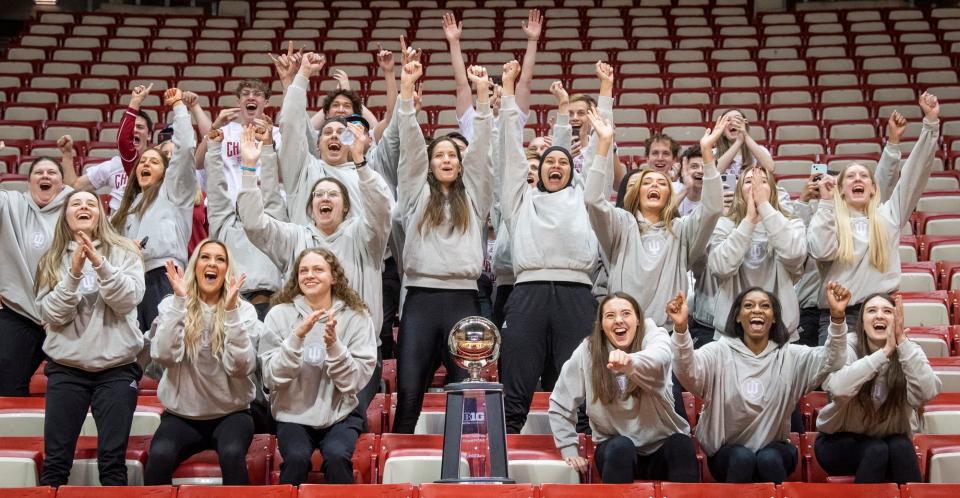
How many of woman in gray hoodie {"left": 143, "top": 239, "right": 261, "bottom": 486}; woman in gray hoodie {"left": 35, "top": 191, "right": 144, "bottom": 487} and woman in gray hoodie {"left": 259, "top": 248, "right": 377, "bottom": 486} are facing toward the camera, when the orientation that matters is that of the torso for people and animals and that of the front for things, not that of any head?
3

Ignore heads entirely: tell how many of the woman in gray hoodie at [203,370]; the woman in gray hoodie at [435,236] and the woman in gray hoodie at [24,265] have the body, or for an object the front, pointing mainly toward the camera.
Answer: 3

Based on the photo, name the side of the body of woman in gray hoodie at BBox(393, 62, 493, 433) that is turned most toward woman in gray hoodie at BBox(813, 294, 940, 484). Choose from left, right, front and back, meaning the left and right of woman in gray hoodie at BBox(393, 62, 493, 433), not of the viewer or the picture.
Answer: left

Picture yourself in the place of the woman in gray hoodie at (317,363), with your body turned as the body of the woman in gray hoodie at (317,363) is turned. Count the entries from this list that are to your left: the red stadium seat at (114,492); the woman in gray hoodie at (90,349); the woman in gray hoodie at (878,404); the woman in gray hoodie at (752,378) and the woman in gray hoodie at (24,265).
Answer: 2

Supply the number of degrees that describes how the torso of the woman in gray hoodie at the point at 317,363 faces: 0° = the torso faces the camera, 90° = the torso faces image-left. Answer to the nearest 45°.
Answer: approximately 0°
